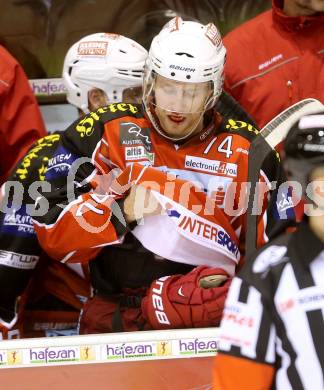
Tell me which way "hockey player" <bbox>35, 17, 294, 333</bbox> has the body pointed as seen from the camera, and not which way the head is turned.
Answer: toward the camera

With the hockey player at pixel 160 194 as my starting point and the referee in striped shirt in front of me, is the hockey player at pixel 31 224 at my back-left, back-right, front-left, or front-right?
back-right

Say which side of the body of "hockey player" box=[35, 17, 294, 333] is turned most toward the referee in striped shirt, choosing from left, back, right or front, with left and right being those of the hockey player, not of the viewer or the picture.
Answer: front

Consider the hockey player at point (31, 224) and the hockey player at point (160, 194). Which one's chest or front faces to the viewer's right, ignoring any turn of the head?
the hockey player at point (31, 224)
